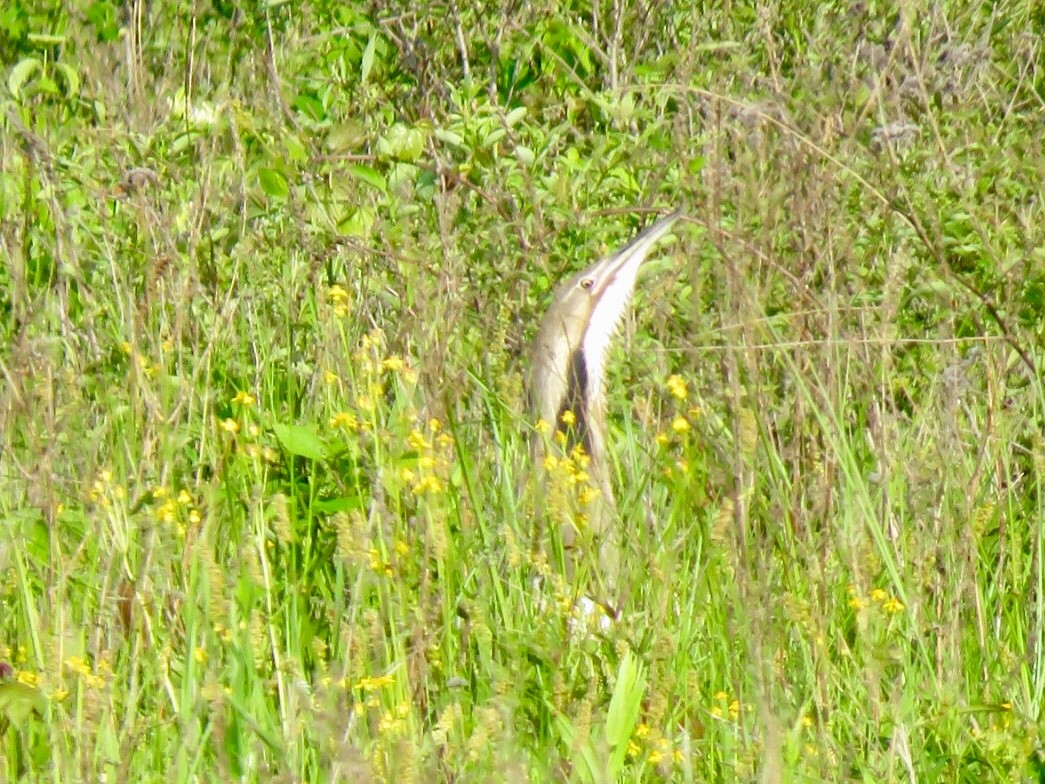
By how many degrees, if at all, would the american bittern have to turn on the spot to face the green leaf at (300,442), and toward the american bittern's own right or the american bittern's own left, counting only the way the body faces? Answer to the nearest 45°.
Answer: approximately 135° to the american bittern's own right

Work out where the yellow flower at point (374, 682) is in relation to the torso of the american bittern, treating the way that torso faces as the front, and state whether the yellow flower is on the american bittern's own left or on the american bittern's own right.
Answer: on the american bittern's own right

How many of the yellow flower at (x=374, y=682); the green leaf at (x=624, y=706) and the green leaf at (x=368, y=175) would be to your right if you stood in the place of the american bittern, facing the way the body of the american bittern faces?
2

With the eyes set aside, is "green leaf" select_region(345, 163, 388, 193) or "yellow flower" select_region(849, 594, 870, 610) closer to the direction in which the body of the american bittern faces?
the yellow flower

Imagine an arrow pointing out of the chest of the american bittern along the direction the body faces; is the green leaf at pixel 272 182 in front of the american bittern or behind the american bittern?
behind
